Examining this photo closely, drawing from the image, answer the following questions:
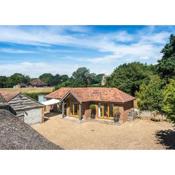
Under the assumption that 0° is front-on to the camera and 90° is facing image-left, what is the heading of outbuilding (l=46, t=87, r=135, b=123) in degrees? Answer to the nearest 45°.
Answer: approximately 0°

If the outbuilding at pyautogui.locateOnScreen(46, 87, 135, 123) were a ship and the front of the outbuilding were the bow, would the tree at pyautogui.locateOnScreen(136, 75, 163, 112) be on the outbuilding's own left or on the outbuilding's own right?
on the outbuilding's own left

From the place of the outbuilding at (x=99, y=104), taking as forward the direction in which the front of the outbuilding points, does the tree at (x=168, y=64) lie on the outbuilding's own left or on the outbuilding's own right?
on the outbuilding's own left

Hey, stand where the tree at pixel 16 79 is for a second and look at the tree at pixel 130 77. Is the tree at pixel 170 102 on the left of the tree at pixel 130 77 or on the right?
right
